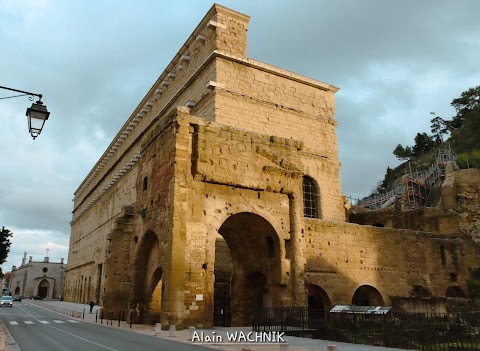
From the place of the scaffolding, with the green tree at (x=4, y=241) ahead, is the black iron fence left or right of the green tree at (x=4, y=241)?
left

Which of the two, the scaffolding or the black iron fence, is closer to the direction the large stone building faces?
the black iron fence

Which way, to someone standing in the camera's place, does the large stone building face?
facing the viewer and to the left of the viewer

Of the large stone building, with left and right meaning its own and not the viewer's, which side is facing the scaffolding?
back

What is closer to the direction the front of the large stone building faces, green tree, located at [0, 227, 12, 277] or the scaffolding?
the green tree

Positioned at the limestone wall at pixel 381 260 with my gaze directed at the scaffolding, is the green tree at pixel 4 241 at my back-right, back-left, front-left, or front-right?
back-left

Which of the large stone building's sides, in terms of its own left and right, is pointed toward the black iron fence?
left
